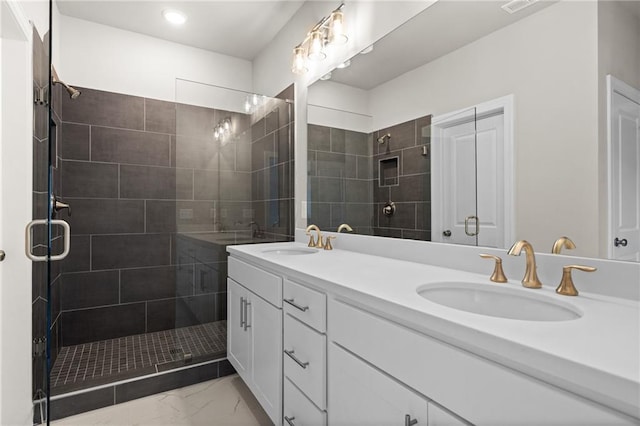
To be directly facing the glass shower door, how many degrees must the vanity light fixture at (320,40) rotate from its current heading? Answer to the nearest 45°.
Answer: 0° — it already faces it

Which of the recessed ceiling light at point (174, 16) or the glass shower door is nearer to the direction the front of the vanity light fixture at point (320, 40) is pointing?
the glass shower door

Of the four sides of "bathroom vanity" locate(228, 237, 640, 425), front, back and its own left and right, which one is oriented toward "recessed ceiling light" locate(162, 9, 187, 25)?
right

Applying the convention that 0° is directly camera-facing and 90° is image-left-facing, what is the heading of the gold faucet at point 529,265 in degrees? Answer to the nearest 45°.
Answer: approximately 45°

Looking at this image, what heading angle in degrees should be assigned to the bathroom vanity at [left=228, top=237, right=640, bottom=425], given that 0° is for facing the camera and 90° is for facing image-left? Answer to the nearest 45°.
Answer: approximately 45°

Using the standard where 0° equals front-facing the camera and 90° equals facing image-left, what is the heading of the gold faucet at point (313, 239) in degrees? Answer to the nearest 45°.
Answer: approximately 45°

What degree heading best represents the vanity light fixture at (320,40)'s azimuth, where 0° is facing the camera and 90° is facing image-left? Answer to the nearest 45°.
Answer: approximately 45°
